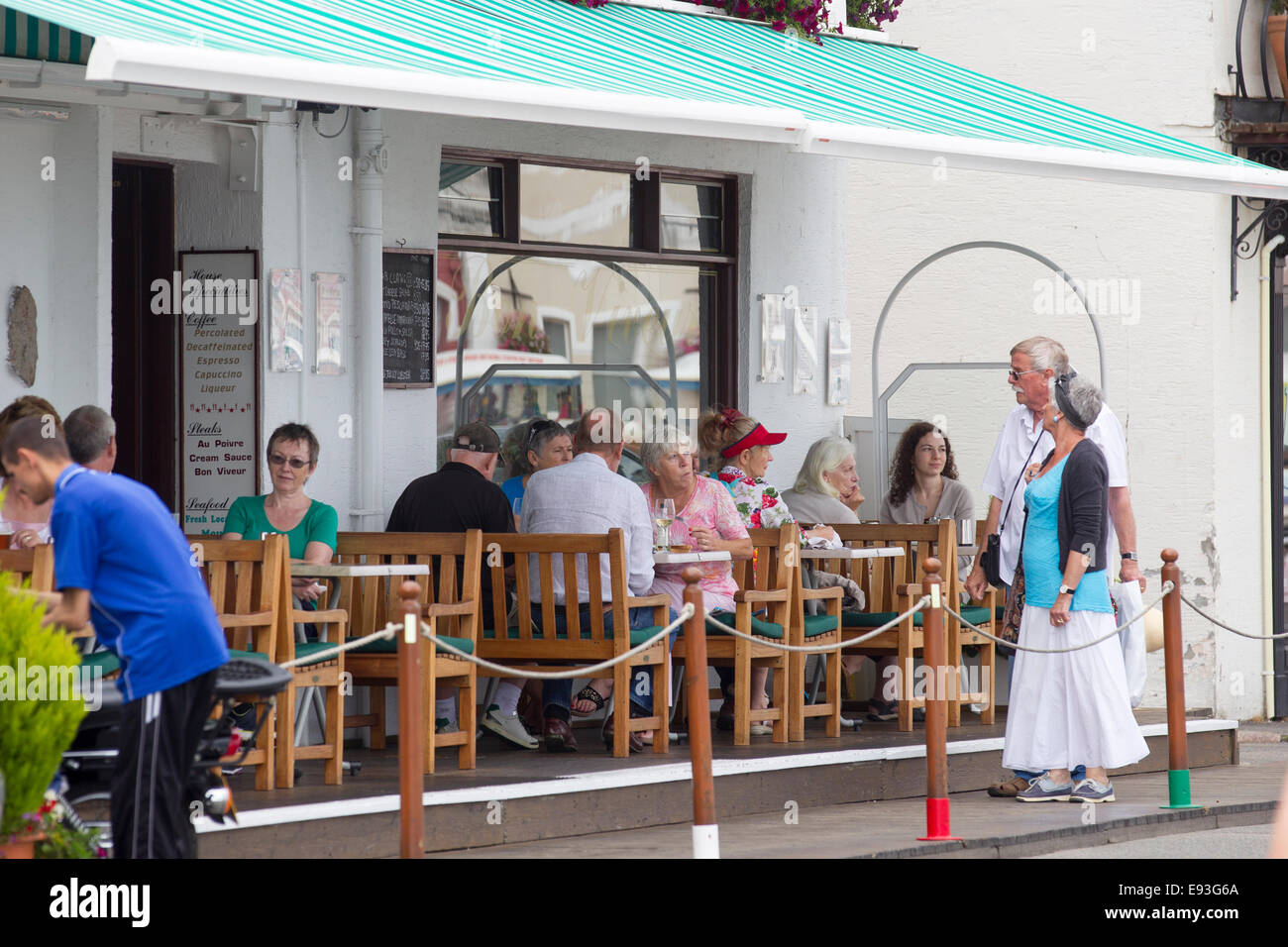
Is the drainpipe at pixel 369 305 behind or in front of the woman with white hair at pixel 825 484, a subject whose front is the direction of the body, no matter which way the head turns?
behind

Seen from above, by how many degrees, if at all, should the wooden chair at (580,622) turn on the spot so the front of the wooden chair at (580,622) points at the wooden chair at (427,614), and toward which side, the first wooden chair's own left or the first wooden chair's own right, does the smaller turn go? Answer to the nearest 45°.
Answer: approximately 135° to the first wooden chair's own left

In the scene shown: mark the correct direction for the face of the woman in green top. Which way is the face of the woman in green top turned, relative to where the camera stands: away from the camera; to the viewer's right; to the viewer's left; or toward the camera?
toward the camera

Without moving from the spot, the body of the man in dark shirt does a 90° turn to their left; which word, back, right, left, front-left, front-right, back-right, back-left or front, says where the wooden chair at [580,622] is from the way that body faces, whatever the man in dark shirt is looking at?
back

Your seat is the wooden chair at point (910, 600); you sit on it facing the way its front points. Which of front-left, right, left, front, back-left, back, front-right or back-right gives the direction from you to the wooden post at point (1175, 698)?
right

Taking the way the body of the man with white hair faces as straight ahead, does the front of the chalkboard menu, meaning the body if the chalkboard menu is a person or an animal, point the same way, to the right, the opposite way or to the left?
to the left

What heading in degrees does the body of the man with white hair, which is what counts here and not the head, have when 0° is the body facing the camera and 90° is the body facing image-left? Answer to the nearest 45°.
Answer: approximately 45°

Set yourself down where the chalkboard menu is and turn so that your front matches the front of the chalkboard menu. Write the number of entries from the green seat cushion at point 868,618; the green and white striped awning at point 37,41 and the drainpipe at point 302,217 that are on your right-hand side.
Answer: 2
